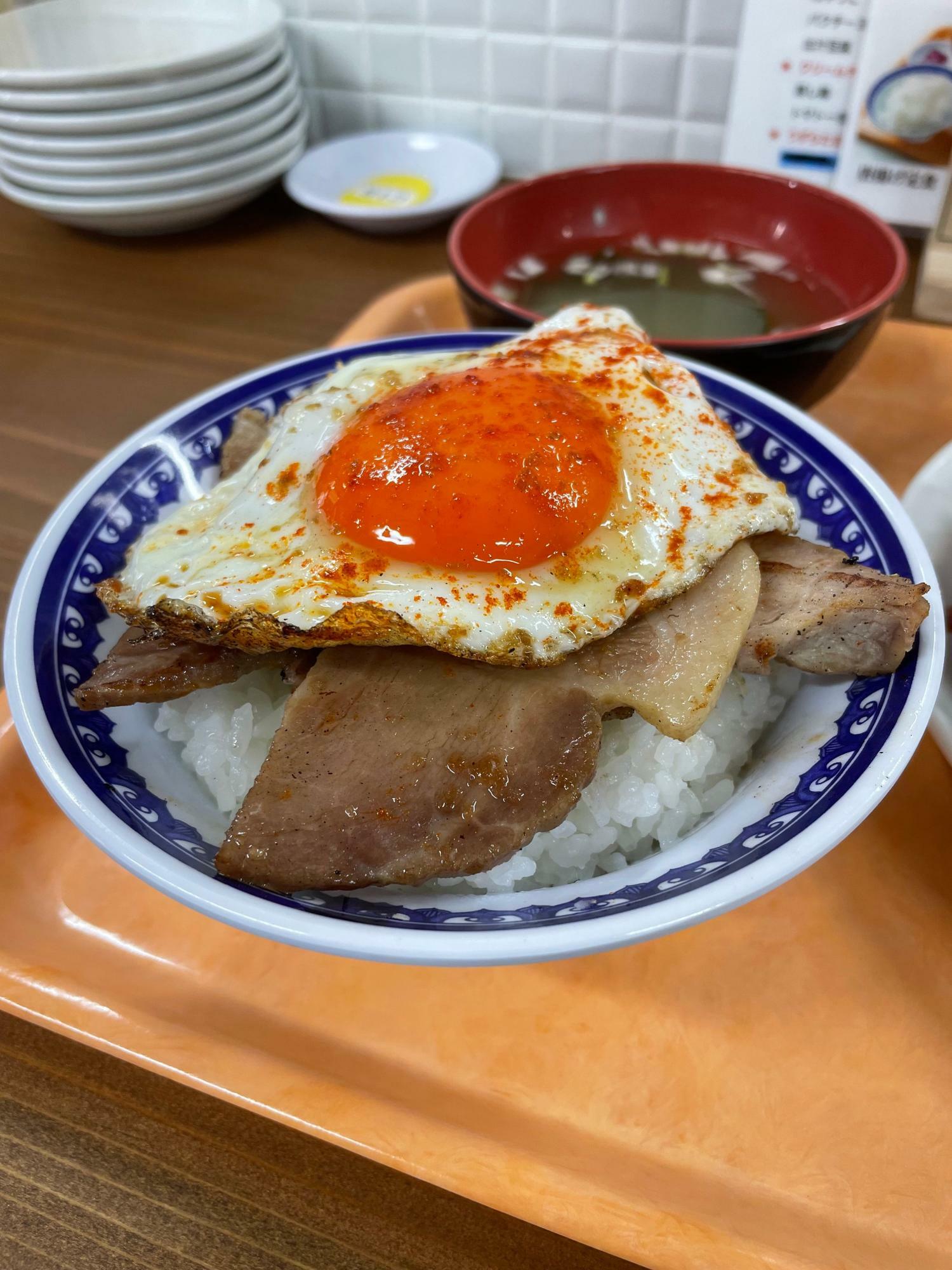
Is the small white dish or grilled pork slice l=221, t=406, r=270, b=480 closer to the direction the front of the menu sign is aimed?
the grilled pork slice

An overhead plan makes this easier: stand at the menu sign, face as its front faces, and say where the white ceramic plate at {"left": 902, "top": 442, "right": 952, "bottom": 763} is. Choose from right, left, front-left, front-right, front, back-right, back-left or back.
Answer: front

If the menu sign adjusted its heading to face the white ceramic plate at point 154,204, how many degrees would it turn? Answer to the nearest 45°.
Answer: approximately 90° to its right

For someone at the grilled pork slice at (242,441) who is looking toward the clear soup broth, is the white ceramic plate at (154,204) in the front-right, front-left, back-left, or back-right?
front-left

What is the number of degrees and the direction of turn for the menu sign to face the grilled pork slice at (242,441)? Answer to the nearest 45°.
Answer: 0° — it already faces it

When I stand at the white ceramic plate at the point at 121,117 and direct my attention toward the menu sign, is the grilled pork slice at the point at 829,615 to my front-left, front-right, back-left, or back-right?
front-right

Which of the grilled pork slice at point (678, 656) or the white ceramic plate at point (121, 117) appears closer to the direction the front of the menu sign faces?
the grilled pork slice

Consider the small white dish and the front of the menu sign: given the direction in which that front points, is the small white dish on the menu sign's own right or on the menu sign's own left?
on the menu sign's own right

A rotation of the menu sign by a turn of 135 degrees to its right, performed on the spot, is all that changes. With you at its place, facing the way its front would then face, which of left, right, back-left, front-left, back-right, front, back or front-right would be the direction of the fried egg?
back-left

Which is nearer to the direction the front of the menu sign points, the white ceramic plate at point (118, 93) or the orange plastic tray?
the orange plastic tray

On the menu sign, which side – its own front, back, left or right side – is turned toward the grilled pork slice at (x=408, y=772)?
front

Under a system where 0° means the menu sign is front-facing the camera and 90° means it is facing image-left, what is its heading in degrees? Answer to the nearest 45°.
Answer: approximately 0°

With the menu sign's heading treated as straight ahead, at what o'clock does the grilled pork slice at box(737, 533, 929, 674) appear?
The grilled pork slice is roughly at 12 o'clock from the menu sign.

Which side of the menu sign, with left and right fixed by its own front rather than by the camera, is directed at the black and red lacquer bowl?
front

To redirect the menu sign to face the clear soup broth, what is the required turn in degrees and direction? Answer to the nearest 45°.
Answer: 0° — it already faces it

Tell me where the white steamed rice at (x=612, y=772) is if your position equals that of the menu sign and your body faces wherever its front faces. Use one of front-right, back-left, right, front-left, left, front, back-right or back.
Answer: front
